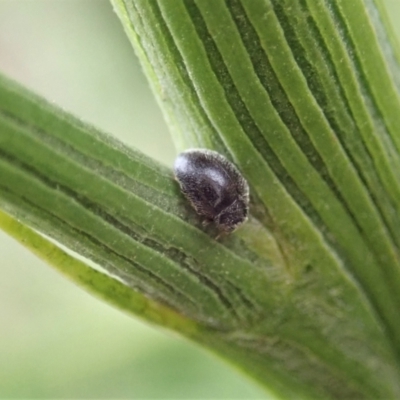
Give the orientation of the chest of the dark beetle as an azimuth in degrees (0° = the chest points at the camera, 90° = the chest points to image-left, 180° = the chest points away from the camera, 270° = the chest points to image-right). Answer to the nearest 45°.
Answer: approximately 315°
